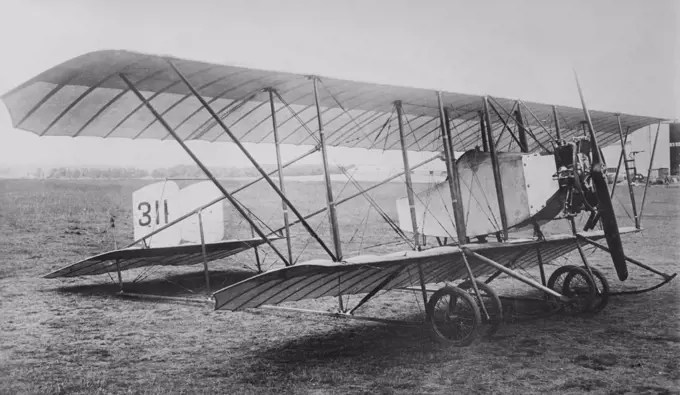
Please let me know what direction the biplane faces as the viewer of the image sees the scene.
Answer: facing the viewer and to the right of the viewer
